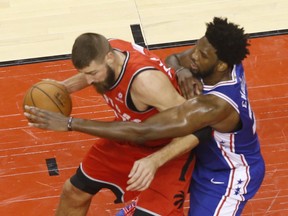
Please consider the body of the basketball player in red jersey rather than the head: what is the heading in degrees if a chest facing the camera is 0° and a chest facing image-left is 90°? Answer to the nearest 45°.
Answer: approximately 45°

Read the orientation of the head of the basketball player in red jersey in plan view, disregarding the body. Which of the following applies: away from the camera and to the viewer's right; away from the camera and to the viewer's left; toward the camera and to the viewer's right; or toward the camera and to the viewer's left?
toward the camera and to the viewer's left
